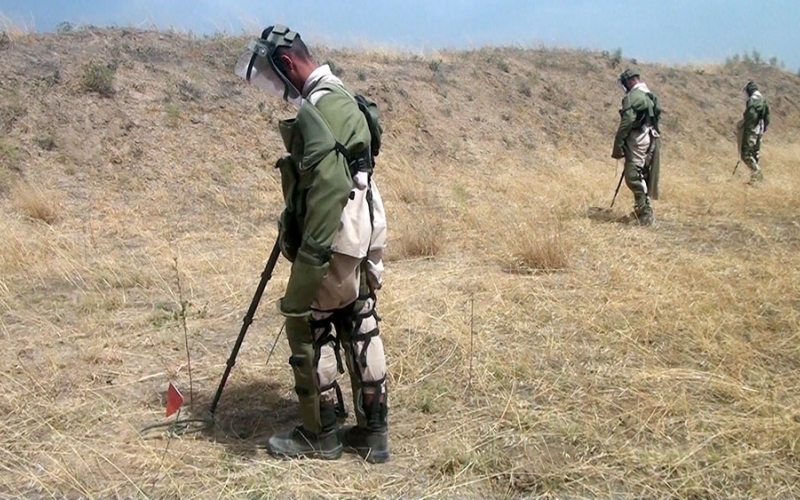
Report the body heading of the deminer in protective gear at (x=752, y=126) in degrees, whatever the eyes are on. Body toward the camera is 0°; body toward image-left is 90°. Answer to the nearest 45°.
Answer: approximately 90°

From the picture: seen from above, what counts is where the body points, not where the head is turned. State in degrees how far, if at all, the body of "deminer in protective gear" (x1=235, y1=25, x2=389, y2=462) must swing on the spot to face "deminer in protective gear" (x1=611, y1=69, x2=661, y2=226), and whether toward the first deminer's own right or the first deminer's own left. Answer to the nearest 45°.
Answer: approximately 135° to the first deminer's own right

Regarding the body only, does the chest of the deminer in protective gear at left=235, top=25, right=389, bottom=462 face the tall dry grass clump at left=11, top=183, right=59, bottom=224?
no

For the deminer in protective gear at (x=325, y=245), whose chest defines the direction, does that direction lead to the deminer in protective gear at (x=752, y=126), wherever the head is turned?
no

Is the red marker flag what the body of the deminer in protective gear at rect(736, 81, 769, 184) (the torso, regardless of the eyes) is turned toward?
no

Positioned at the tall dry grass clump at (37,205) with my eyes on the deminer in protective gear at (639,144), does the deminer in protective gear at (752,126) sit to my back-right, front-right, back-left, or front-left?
front-left

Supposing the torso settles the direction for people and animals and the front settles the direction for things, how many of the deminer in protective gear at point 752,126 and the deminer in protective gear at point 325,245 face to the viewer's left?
2

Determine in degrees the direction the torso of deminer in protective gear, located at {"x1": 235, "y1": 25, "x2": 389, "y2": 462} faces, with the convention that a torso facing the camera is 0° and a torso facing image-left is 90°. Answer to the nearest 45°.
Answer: approximately 90°

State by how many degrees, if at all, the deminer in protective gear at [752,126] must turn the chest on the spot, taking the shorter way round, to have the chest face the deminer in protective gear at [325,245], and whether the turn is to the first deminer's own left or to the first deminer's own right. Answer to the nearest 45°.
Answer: approximately 90° to the first deminer's own left

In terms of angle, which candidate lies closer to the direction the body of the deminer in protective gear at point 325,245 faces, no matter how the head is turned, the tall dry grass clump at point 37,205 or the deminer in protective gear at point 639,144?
the tall dry grass clump
